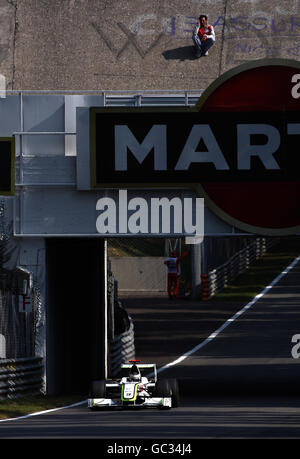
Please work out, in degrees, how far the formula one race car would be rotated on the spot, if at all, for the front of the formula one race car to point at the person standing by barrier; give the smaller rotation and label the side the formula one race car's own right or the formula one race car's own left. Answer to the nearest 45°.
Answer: approximately 180°

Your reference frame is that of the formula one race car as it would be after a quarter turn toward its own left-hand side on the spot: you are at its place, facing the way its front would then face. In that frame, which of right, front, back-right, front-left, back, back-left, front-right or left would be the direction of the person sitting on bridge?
left

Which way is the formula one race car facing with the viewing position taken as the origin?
facing the viewer

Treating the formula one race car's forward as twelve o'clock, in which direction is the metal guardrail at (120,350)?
The metal guardrail is roughly at 6 o'clock from the formula one race car.
